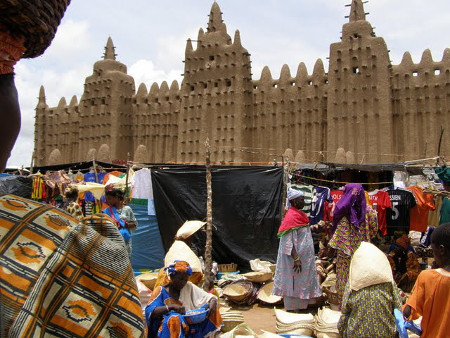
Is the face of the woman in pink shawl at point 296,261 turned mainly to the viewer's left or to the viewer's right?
to the viewer's right

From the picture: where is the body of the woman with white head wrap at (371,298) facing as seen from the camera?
away from the camera

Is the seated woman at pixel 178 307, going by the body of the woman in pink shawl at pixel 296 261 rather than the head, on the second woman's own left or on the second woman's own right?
on the second woman's own right

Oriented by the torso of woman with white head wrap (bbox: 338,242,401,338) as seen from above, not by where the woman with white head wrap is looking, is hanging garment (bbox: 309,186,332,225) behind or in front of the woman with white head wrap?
in front

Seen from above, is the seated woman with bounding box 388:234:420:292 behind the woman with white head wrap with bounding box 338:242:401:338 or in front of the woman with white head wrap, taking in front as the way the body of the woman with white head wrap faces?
in front

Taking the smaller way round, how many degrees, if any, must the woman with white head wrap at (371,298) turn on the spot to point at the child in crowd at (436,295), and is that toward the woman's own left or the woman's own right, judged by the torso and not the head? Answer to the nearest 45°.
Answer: approximately 135° to the woman's own right

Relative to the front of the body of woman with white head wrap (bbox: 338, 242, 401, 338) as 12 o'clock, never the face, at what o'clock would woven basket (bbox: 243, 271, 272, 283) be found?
The woven basket is roughly at 11 o'clock from the woman with white head wrap.
